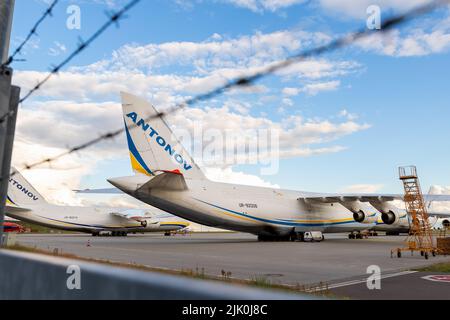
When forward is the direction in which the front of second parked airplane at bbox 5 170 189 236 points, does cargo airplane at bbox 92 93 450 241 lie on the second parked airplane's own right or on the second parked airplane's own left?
on the second parked airplane's own right

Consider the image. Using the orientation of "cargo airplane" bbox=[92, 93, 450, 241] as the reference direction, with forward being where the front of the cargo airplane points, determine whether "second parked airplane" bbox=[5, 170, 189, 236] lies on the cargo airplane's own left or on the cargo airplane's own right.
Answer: on the cargo airplane's own left

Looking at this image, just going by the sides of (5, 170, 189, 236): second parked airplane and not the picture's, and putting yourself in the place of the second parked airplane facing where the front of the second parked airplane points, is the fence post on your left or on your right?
on your right

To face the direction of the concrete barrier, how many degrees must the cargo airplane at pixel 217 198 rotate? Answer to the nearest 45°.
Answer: approximately 135° to its right

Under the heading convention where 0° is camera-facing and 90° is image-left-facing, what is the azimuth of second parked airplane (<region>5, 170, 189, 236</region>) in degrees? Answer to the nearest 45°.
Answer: approximately 225°

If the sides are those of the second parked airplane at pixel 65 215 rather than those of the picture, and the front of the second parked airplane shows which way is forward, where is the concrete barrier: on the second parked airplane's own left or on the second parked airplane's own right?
on the second parked airplane's own right

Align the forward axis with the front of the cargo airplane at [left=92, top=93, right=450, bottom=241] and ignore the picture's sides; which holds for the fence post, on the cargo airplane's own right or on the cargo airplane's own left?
on the cargo airplane's own right

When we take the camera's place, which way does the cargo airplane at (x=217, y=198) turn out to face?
facing away from the viewer and to the right of the viewer

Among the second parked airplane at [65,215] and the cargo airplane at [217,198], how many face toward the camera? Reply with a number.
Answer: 0
